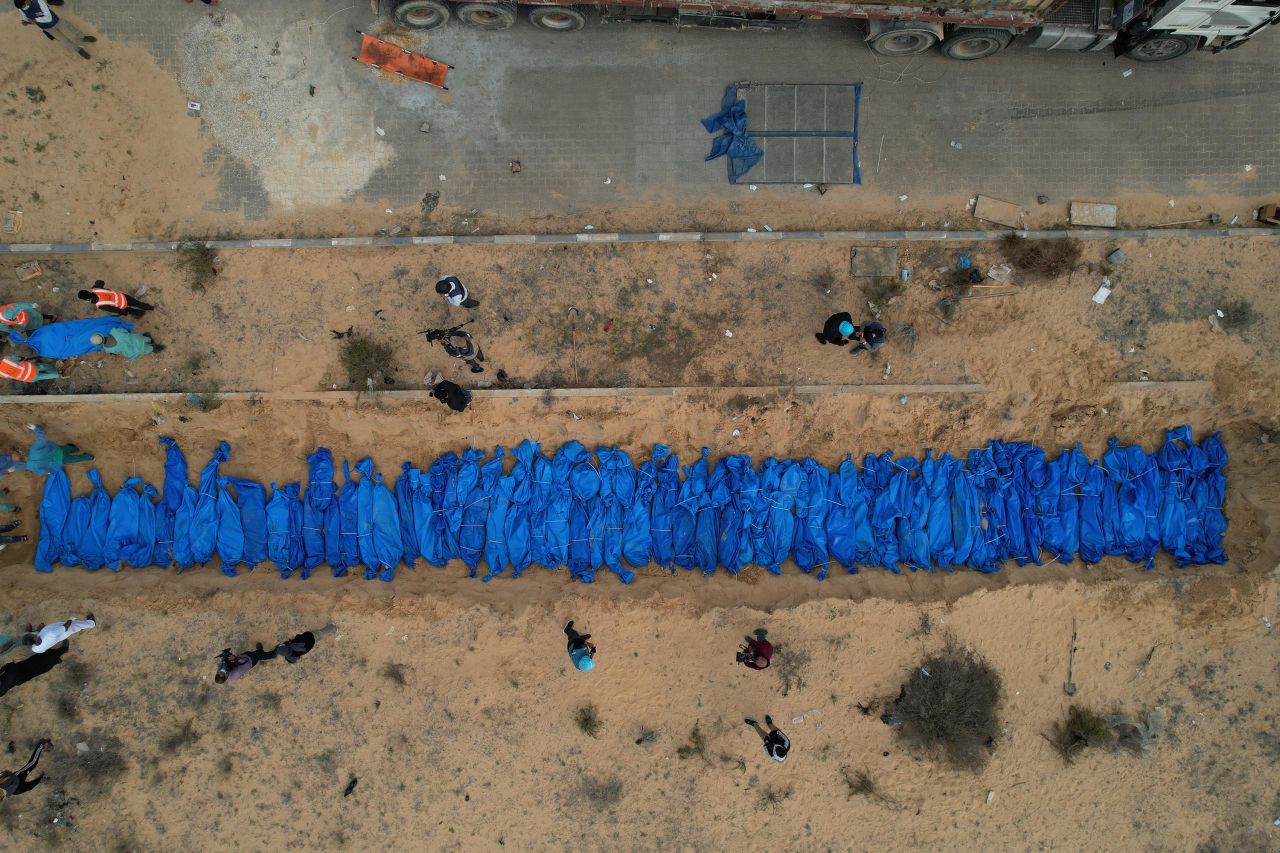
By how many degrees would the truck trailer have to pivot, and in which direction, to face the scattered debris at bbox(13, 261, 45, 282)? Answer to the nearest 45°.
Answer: approximately 180°

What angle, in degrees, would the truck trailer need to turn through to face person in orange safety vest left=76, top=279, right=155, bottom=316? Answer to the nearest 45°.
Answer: approximately 180°

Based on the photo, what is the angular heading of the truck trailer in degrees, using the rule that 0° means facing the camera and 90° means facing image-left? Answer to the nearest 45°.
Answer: approximately 270°

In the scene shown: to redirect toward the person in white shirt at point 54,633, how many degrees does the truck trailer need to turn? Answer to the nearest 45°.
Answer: approximately 180°

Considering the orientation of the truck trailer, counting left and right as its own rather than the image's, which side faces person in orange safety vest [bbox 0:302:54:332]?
back

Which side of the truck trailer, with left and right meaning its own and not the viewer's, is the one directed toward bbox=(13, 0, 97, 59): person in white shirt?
back
